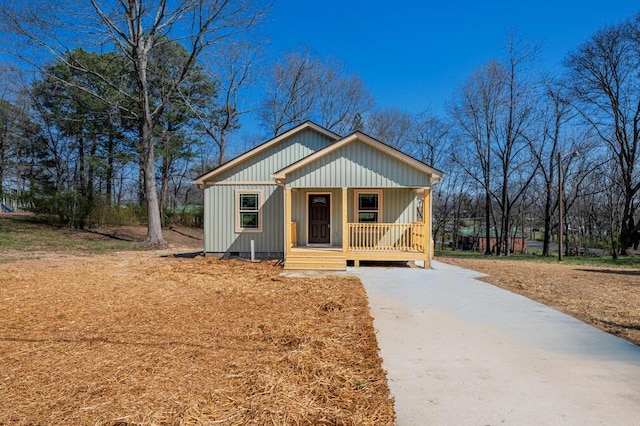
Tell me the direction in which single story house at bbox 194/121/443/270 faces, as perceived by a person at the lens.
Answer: facing the viewer
